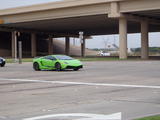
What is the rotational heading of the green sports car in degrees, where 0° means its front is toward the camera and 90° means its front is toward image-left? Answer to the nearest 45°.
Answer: approximately 315°
